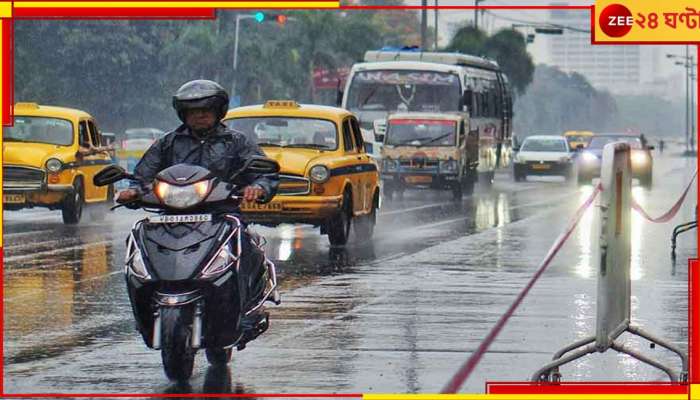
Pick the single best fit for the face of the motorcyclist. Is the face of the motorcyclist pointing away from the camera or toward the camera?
toward the camera

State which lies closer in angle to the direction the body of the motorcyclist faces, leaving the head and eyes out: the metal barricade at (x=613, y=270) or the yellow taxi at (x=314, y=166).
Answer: the metal barricade

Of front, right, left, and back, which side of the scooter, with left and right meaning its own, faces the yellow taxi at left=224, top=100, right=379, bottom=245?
back

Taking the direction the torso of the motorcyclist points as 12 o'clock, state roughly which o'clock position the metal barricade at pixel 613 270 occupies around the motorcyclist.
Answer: The metal barricade is roughly at 10 o'clock from the motorcyclist.

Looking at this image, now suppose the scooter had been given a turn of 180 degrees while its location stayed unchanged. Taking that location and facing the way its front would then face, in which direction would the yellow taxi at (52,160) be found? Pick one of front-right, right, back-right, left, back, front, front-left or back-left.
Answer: front

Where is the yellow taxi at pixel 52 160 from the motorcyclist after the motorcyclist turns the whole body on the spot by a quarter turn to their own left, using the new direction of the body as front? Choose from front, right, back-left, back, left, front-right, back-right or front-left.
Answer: left

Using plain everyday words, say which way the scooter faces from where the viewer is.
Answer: facing the viewer

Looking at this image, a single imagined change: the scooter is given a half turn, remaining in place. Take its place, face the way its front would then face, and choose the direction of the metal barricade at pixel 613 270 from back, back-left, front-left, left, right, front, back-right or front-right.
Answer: right

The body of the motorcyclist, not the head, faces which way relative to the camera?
toward the camera
